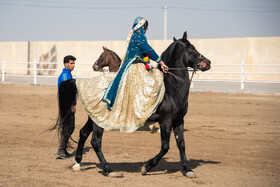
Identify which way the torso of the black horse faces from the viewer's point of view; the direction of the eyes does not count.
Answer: to the viewer's right

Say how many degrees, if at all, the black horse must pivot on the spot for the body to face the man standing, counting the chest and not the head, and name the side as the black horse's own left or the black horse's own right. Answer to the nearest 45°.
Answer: approximately 135° to the black horse's own left
